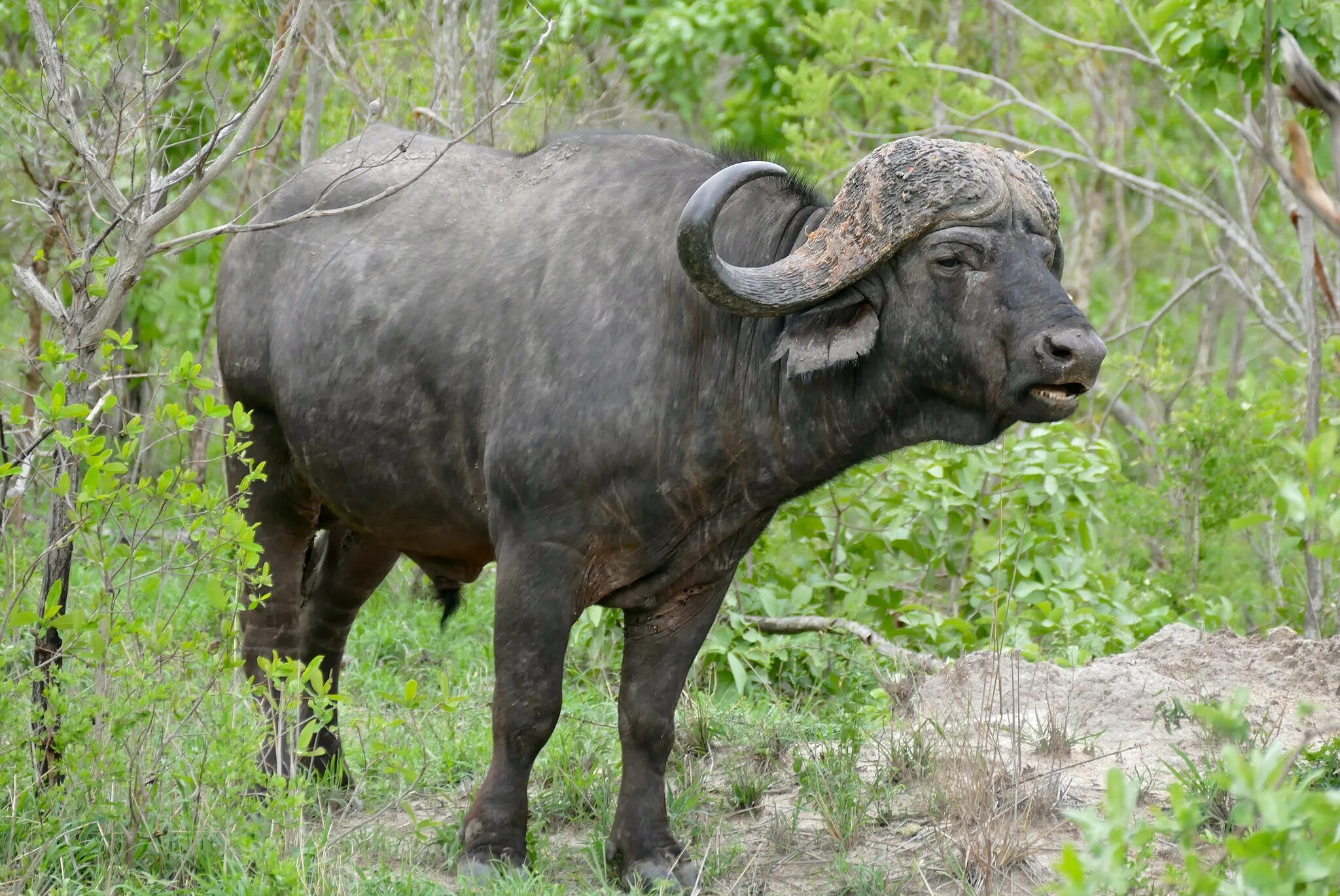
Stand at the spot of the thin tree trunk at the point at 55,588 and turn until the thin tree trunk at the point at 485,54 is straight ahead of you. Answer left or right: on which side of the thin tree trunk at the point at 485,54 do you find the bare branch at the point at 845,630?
right

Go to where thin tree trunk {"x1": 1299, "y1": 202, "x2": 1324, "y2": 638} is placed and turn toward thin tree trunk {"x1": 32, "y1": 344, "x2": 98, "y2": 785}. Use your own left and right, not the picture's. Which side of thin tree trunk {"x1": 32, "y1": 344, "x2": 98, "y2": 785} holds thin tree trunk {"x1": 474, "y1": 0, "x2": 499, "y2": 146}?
right

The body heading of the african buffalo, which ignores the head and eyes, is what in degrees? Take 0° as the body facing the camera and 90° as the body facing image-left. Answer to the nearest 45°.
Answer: approximately 315°

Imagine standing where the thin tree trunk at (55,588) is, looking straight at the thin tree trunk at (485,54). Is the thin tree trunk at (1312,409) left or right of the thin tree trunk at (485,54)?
right

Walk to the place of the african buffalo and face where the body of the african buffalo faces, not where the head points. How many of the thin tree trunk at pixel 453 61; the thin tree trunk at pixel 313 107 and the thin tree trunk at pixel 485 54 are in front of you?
0

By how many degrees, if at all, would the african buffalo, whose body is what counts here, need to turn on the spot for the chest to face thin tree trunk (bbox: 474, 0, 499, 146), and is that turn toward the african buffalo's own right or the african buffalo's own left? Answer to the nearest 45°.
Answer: approximately 135° to the african buffalo's own left

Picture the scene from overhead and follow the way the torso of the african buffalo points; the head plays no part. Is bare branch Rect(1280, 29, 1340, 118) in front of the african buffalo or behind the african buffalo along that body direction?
in front

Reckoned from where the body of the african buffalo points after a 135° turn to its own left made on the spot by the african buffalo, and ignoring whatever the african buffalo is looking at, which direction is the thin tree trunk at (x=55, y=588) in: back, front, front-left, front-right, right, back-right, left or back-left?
left

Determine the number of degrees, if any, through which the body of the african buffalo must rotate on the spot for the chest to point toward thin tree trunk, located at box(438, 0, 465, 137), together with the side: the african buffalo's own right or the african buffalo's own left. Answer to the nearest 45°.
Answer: approximately 135° to the african buffalo's own left

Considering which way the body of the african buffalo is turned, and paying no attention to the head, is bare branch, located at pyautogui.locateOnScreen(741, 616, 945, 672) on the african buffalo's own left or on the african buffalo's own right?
on the african buffalo's own left

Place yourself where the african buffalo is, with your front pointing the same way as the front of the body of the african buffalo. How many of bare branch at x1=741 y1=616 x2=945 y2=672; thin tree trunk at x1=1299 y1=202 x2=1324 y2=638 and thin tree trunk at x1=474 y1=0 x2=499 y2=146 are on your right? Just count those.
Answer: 0
